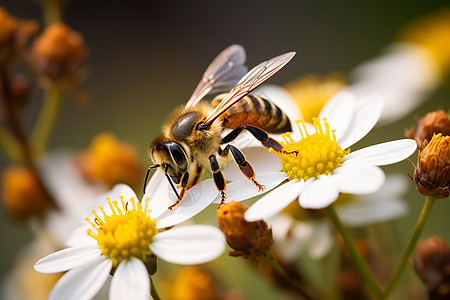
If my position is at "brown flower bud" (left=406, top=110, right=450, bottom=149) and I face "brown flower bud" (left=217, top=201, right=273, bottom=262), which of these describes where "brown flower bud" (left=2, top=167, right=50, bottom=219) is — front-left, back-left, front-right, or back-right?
front-right

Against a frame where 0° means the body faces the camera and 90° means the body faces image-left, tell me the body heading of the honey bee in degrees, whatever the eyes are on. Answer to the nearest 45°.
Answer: approximately 45°

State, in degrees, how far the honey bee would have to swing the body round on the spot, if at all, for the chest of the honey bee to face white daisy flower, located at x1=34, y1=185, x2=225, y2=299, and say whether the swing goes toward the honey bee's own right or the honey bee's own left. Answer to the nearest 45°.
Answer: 0° — it already faces it

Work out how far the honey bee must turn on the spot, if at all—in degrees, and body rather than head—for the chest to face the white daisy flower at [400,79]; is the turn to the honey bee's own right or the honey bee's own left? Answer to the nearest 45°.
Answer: approximately 180°

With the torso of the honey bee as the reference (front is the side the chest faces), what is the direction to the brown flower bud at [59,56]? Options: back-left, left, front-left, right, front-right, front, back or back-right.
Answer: right

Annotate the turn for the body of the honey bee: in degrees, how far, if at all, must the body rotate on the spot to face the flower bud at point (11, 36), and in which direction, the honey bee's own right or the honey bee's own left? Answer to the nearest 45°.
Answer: approximately 90° to the honey bee's own right

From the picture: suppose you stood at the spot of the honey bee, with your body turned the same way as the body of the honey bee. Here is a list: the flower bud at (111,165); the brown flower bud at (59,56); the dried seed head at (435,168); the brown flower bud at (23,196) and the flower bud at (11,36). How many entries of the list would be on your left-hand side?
1
